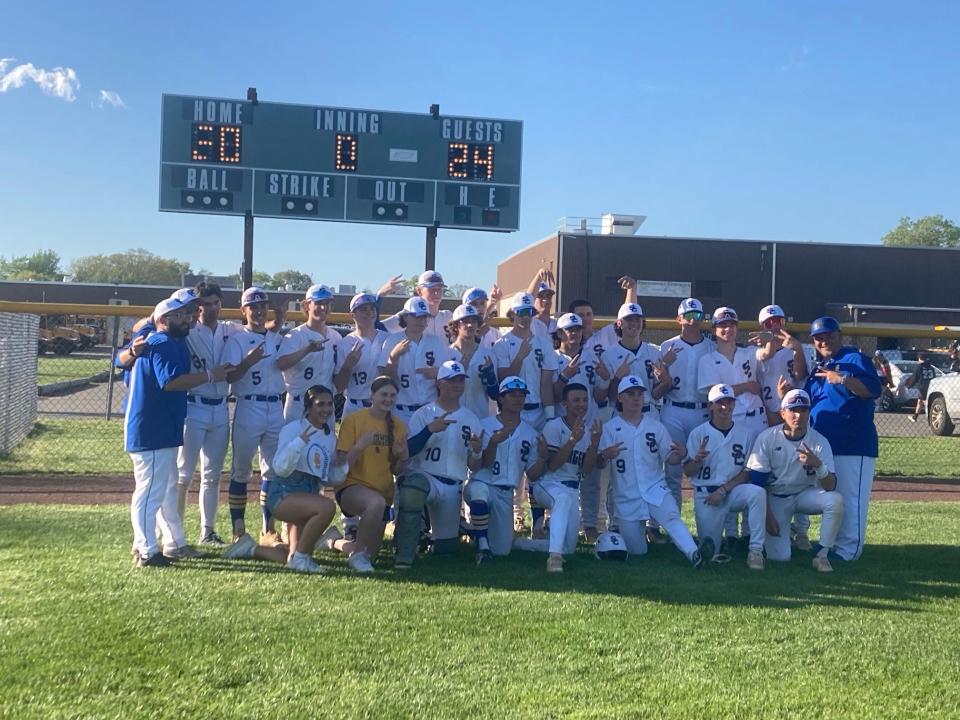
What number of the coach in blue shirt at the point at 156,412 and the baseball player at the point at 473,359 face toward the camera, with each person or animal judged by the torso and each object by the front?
1

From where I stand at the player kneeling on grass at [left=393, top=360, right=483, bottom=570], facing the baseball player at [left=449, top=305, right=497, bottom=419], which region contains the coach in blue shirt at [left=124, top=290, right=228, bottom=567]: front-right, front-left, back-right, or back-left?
back-left

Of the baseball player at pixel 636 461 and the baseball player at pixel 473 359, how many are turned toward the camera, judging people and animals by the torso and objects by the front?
2

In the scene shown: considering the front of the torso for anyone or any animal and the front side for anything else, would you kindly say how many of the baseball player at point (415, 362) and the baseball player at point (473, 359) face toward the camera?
2

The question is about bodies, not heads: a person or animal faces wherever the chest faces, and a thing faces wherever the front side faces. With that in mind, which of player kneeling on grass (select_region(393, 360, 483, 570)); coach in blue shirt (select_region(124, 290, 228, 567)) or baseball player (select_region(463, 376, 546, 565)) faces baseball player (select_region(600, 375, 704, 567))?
the coach in blue shirt

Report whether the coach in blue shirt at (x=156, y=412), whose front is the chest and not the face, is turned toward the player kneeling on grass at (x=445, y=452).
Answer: yes
